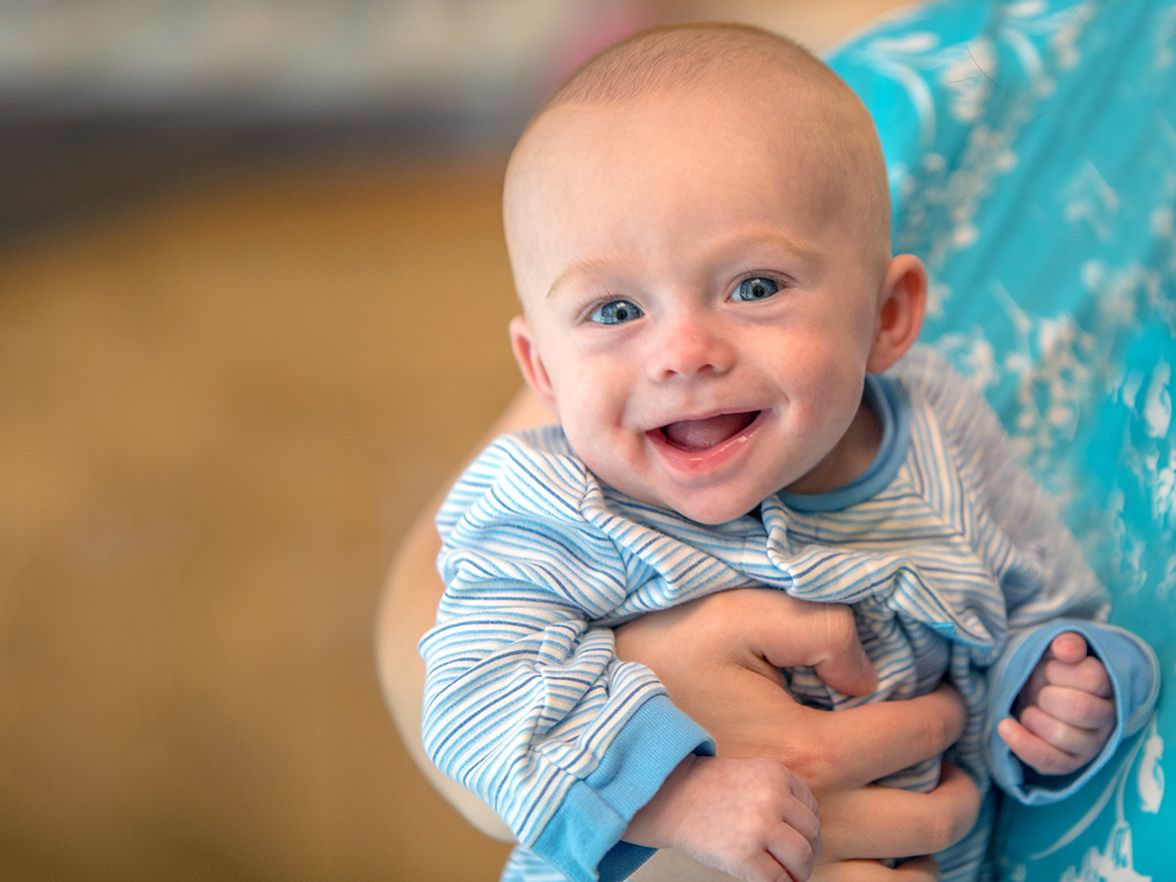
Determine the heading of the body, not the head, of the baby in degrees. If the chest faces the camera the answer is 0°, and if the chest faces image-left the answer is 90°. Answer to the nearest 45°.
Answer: approximately 0°
